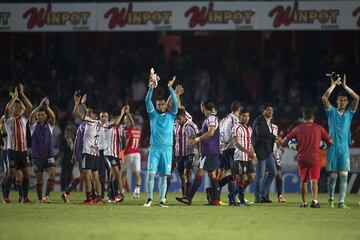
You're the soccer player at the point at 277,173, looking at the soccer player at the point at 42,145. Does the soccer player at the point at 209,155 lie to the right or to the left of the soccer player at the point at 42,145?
left

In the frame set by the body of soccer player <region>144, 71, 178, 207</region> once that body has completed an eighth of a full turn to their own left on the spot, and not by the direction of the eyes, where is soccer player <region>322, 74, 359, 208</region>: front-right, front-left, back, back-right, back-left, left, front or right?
front-left

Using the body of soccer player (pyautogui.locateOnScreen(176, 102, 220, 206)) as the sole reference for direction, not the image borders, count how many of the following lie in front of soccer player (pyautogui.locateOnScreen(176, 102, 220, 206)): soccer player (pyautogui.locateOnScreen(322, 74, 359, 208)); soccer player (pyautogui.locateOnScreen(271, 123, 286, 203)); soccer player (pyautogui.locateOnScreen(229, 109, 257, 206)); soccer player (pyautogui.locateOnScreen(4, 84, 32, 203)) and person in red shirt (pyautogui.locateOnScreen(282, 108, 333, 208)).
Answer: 1

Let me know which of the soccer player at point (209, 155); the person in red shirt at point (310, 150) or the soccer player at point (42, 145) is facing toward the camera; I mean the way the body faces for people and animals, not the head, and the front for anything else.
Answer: the soccer player at point (42, 145)

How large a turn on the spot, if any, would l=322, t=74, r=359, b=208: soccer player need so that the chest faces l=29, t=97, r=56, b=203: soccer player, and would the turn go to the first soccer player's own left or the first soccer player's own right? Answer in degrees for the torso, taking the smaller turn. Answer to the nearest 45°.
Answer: approximately 90° to the first soccer player's own right

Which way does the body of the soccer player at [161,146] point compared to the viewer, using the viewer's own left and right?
facing the viewer

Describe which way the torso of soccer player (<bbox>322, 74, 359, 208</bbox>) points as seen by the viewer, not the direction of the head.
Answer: toward the camera

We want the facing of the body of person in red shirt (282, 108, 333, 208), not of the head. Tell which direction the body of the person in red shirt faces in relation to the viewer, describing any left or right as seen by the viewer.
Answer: facing away from the viewer

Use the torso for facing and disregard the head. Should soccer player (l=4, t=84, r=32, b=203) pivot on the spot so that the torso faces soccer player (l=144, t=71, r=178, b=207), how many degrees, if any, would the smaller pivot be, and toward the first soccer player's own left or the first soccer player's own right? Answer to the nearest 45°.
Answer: approximately 45° to the first soccer player's own left
